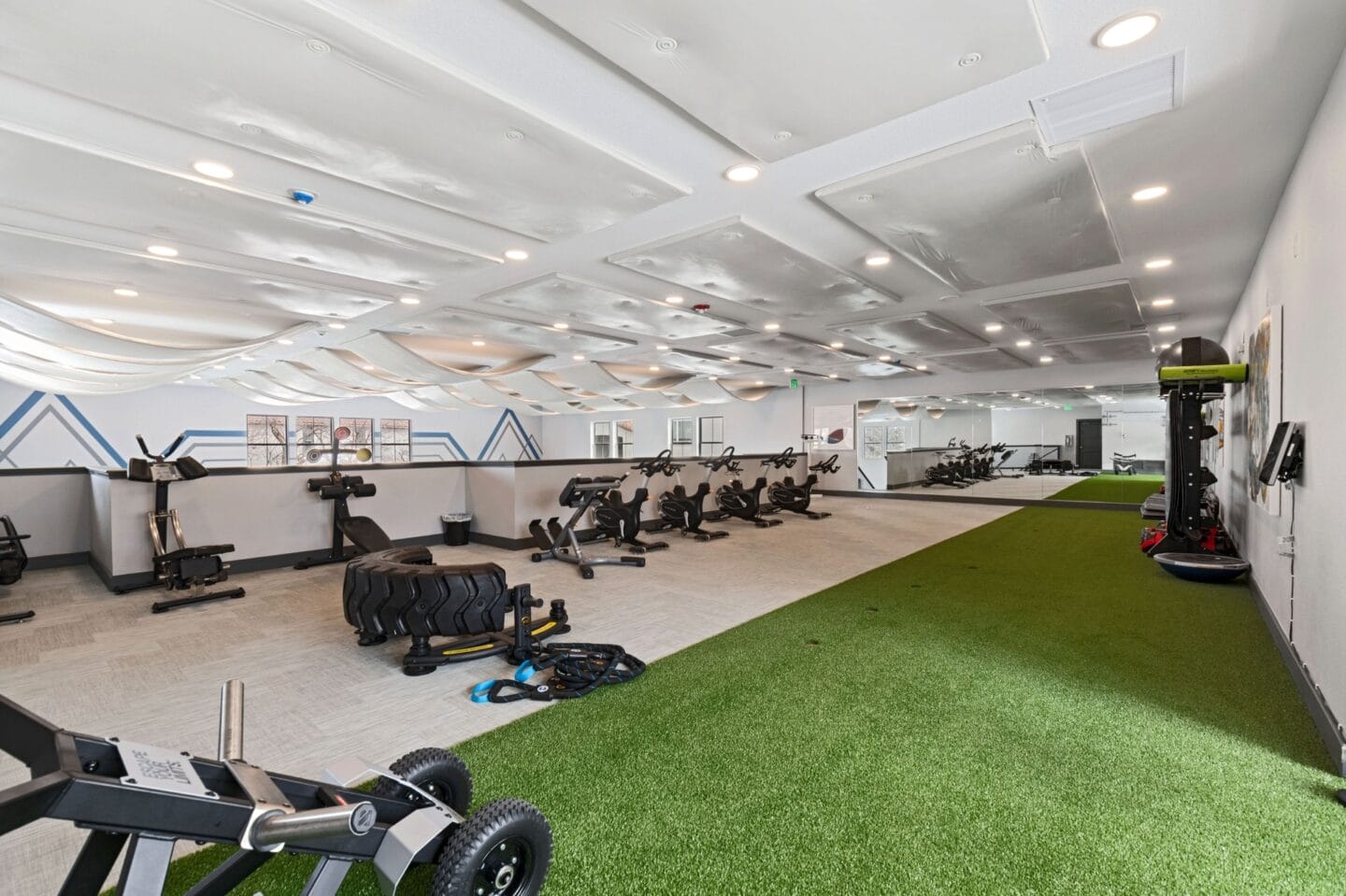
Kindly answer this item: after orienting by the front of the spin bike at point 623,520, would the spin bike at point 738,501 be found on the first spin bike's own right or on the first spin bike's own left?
on the first spin bike's own left

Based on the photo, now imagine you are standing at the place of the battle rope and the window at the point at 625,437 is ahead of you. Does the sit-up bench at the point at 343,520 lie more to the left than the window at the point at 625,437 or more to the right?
left

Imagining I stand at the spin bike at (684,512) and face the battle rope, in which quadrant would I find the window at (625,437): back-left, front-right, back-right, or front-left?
back-right

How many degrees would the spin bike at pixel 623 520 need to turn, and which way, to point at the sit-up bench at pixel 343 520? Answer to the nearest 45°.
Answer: approximately 135° to its right
